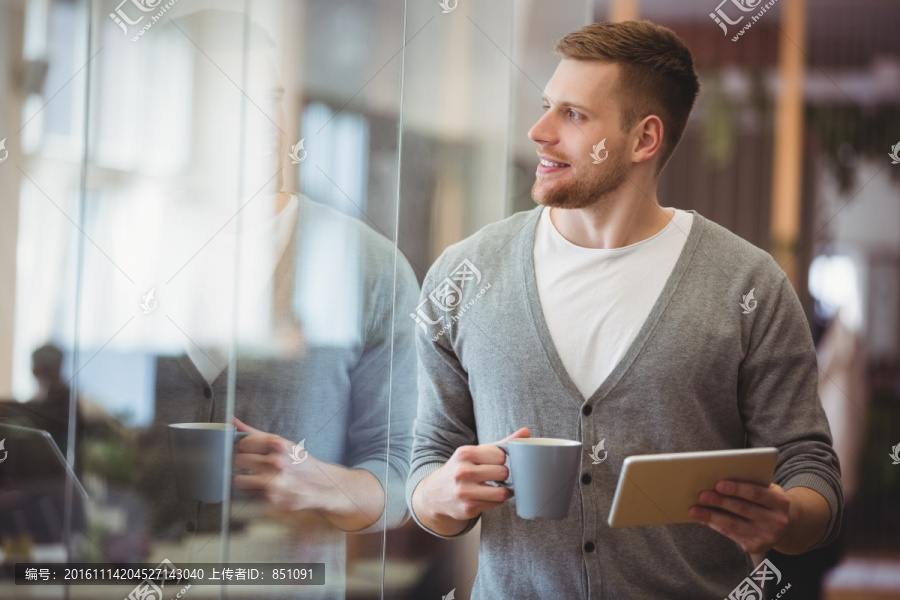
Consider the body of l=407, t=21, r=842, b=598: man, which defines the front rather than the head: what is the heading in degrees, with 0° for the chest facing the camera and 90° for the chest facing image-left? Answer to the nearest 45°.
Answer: approximately 0°
